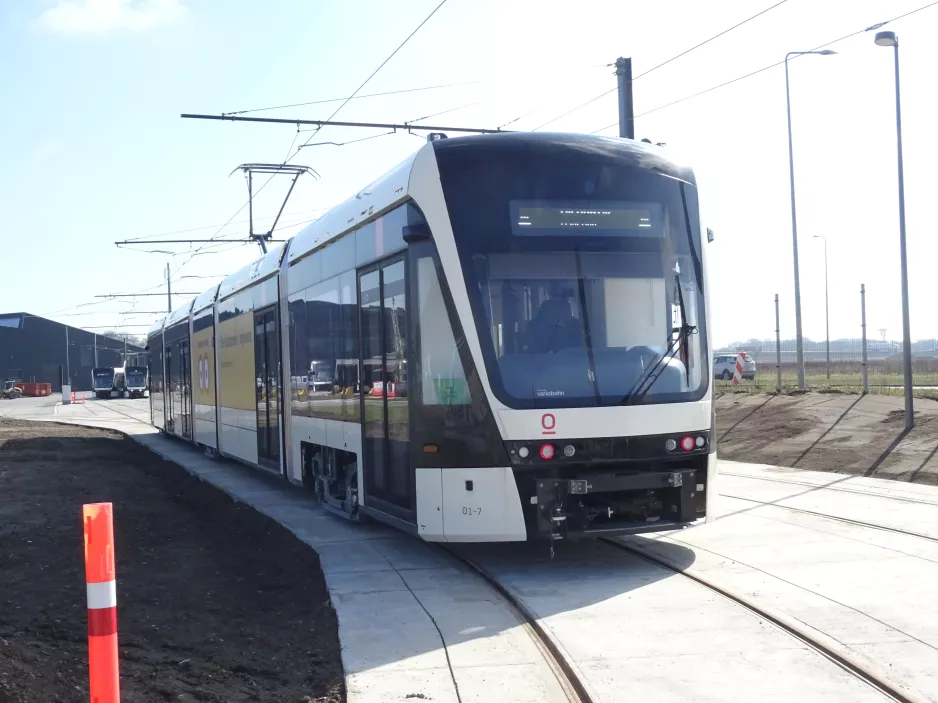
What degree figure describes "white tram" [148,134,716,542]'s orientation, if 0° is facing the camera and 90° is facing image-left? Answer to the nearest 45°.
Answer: approximately 315°

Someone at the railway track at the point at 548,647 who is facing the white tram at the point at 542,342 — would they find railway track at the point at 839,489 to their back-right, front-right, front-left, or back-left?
front-right

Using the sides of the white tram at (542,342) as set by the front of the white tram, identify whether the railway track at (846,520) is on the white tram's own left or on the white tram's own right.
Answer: on the white tram's own left

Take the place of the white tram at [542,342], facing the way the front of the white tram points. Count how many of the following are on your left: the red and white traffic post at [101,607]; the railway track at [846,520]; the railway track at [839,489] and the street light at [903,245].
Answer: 3

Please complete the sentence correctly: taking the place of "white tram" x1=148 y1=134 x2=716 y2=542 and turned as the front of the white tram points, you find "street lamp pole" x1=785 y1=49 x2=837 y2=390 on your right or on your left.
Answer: on your left

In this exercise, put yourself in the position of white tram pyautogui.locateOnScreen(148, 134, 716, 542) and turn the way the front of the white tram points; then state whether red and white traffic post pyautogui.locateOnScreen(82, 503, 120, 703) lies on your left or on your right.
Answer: on your right

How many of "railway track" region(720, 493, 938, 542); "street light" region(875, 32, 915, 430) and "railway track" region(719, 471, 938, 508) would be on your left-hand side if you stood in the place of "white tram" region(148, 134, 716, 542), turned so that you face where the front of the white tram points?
3

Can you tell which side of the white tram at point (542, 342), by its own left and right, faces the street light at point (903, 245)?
left
